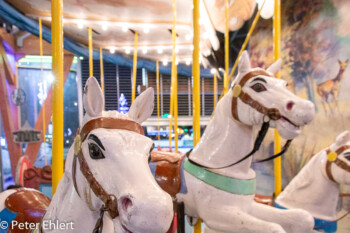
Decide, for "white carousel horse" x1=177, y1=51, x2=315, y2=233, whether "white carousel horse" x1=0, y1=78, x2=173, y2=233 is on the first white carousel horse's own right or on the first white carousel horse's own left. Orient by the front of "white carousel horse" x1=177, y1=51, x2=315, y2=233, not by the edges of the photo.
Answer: on the first white carousel horse's own right

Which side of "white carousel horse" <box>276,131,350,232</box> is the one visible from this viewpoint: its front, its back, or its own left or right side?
right

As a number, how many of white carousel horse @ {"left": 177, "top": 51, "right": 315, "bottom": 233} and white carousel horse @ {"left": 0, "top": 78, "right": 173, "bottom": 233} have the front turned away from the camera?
0

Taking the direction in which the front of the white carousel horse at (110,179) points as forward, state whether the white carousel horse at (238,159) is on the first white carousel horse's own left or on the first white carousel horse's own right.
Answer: on the first white carousel horse's own left
